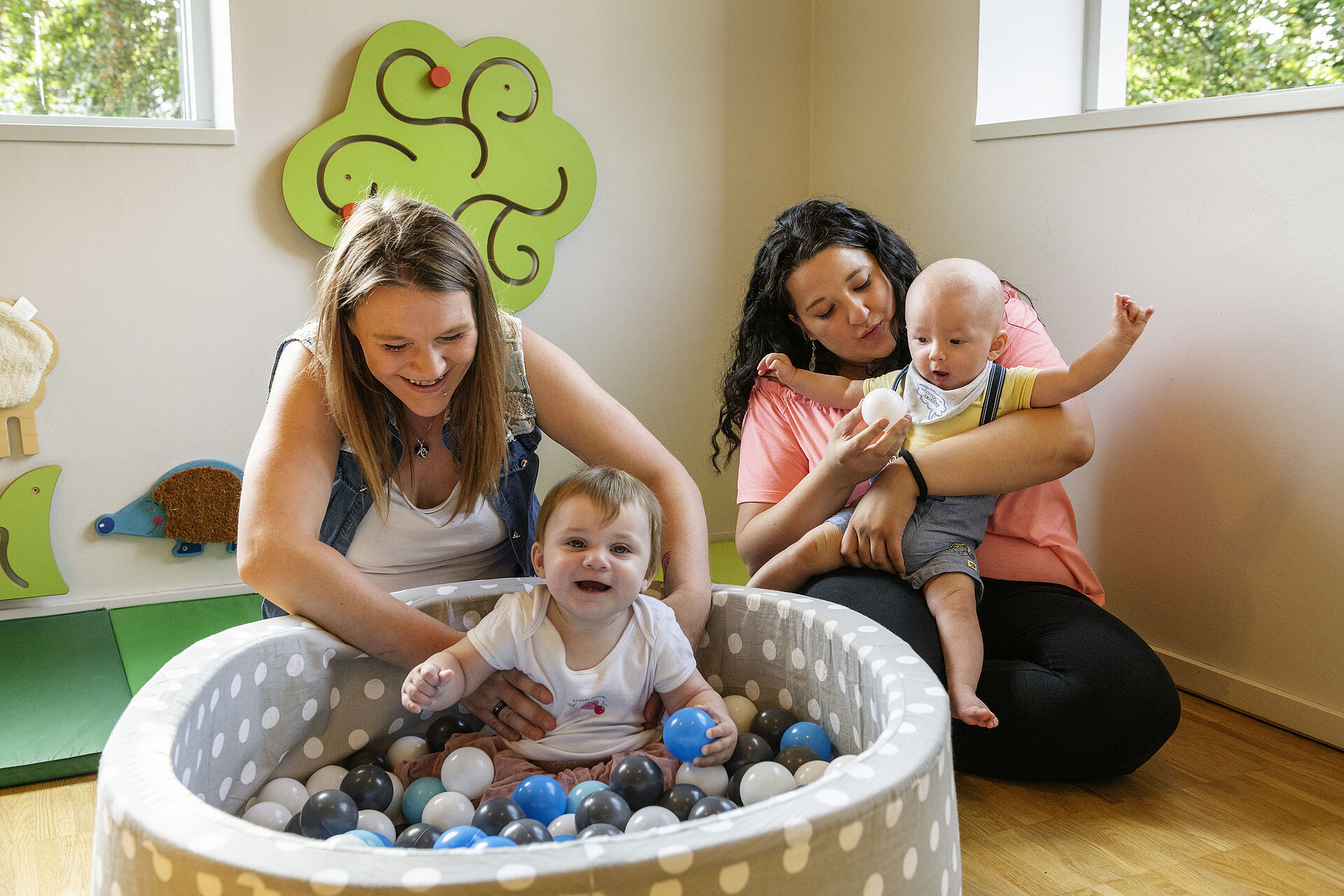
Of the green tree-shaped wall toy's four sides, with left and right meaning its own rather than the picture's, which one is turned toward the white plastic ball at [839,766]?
front

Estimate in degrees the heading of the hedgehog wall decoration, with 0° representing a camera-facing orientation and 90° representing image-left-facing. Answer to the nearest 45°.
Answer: approximately 90°

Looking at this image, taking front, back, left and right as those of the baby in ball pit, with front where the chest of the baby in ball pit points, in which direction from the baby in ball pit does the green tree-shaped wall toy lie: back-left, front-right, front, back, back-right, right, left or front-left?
back

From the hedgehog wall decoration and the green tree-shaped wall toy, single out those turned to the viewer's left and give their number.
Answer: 1

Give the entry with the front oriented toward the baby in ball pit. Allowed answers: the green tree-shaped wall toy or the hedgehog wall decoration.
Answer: the green tree-shaped wall toy

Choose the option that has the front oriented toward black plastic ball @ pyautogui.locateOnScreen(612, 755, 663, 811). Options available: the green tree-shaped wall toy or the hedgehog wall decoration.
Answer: the green tree-shaped wall toy

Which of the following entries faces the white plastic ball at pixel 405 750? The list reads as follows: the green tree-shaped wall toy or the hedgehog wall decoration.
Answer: the green tree-shaped wall toy

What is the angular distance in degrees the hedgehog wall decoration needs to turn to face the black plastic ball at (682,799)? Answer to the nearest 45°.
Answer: approximately 90° to its left
